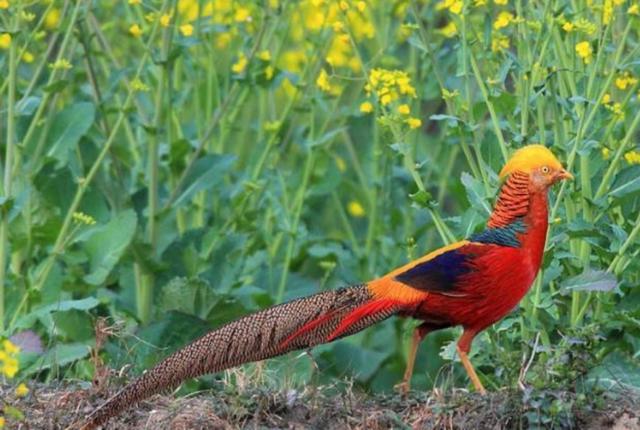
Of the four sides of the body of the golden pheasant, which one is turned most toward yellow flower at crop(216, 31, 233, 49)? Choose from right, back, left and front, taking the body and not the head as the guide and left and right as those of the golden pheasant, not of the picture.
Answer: left

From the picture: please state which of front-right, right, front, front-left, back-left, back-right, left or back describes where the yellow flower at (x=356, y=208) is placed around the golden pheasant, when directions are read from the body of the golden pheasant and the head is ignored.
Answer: left

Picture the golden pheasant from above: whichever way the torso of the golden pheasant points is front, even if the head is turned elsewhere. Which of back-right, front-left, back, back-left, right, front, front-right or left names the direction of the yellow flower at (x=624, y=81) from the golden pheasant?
front-left

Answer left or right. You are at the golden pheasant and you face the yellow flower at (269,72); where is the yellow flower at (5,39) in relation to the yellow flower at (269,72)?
left

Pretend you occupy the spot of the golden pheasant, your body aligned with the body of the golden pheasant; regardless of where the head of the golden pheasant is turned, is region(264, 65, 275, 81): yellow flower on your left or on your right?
on your left

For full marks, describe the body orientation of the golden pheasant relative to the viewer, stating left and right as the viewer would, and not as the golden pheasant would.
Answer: facing to the right of the viewer

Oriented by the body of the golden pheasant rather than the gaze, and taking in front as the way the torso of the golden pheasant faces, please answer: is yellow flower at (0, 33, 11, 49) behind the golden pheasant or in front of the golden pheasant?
behind
